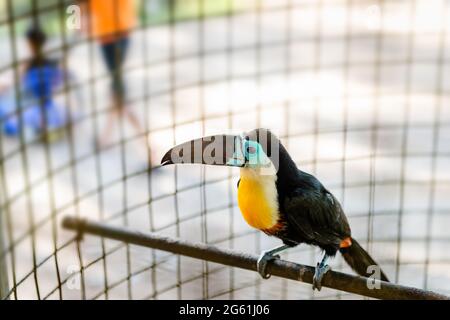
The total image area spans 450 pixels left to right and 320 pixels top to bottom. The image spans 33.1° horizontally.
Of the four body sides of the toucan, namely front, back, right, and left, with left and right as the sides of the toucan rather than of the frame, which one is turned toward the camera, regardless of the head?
left
